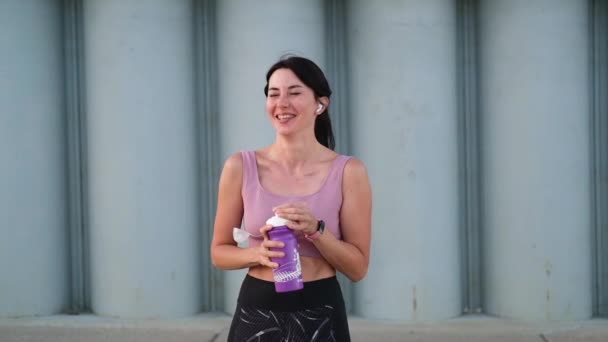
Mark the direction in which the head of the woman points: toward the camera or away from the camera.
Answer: toward the camera

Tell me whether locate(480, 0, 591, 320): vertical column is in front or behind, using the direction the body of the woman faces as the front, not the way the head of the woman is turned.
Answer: behind

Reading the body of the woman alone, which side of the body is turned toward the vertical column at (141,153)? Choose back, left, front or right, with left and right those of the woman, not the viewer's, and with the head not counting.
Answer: back

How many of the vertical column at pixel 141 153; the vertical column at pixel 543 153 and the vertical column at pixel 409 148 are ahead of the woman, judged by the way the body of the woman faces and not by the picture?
0

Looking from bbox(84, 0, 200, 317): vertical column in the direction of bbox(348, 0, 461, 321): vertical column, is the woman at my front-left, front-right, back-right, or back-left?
front-right

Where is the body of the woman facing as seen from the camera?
toward the camera

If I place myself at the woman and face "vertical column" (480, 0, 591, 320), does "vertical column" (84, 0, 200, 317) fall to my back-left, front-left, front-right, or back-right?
front-left

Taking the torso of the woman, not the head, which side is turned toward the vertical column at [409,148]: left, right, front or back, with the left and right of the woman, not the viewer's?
back

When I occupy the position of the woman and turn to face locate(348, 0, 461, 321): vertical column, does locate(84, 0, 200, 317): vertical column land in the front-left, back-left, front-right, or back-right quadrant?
front-left
